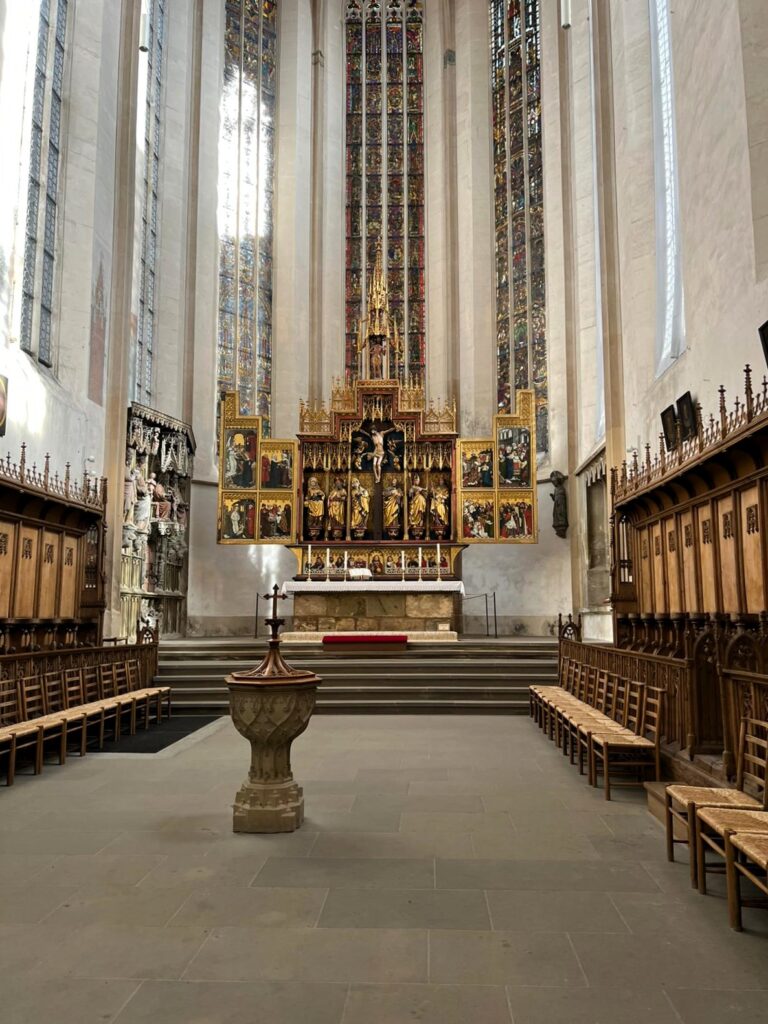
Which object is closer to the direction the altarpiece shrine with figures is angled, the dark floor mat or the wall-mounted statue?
the dark floor mat

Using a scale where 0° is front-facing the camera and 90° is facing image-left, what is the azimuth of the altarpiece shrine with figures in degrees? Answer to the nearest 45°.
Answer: approximately 0°

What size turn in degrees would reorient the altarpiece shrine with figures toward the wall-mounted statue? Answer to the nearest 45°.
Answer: approximately 135° to its left

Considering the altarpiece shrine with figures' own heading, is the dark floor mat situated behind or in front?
in front
